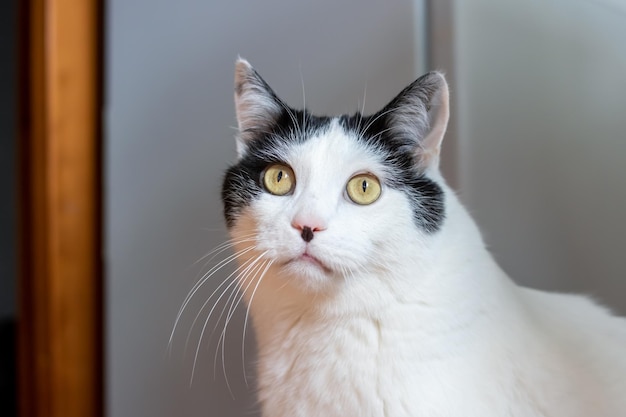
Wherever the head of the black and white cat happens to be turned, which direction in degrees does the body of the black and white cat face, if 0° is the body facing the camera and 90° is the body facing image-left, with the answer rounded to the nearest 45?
approximately 45°
